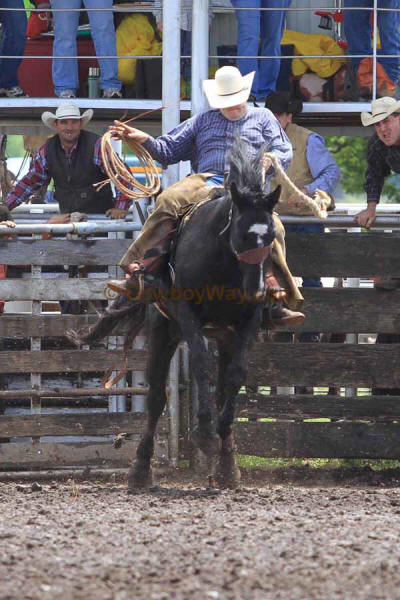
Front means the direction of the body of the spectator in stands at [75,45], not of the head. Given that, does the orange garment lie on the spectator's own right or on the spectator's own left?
on the spectator's own left

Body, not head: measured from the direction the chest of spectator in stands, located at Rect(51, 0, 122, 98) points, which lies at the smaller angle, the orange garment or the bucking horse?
the bucking horse

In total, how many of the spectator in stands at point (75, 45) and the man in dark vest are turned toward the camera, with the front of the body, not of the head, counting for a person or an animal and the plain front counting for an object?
2

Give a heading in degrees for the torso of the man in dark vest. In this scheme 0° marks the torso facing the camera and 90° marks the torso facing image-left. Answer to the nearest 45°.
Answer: approximately 0°

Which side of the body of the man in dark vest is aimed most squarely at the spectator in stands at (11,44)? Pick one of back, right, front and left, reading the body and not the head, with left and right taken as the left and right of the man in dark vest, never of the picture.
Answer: back

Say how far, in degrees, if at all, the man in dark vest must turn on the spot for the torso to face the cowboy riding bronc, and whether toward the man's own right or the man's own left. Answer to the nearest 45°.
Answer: approximately 45° to the man's own left

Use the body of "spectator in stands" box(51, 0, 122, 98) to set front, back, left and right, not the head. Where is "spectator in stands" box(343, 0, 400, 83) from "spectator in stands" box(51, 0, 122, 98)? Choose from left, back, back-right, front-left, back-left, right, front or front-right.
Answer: left

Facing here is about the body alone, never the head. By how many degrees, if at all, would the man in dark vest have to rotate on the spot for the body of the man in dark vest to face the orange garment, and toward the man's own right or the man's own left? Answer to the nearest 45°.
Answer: approximately 90° to the man's own left

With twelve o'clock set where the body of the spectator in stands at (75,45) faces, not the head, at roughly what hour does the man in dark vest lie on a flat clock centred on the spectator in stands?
The man in dark vest is roughly at 12 o'clock from the spectator in stands.

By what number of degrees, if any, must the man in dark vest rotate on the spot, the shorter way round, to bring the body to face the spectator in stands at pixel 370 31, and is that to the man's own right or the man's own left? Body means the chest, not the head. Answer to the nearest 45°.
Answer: approximately 90° to the man's own left
